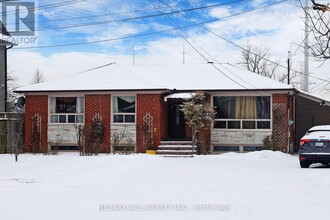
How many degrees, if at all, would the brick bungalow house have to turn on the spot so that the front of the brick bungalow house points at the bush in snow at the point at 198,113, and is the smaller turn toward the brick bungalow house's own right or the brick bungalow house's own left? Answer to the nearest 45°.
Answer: approximately 45° to the brick bungalow house's own left

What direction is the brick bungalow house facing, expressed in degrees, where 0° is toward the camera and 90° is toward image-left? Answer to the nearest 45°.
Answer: approximately 0°

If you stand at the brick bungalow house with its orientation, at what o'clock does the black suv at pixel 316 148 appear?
The black suv is roughly at 11 o'clock from the brick bungalow house.
